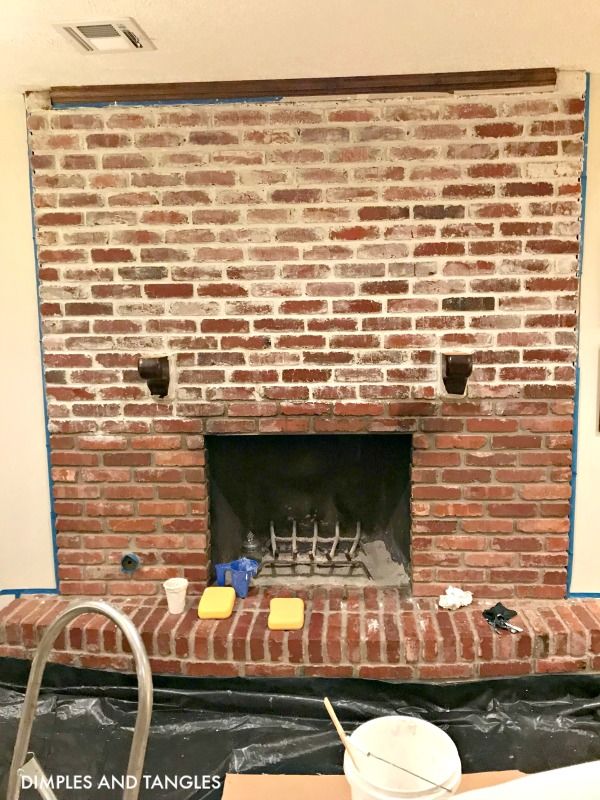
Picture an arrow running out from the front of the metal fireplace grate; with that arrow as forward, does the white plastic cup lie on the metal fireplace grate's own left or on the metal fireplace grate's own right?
on the metal fireplace grate's own right

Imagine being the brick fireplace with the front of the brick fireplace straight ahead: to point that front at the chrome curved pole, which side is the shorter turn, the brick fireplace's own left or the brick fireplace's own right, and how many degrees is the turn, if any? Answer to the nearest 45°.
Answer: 0° — it already faces it

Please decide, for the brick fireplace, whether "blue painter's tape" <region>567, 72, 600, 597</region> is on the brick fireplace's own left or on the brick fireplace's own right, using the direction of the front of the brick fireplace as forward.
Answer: on the brick fireplace's own left

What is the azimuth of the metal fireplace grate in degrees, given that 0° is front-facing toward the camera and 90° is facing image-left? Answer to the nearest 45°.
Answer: approximately 0°

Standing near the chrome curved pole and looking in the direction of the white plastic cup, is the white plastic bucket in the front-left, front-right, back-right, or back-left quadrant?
front-right

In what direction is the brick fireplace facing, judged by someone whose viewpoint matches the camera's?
facing the viewer
